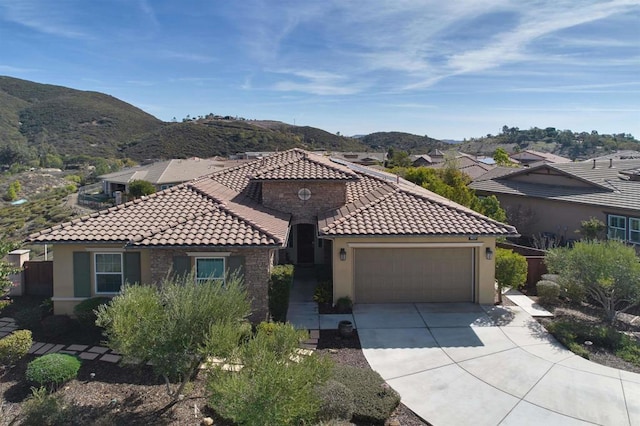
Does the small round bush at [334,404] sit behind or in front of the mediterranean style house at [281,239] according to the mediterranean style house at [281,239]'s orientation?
in front

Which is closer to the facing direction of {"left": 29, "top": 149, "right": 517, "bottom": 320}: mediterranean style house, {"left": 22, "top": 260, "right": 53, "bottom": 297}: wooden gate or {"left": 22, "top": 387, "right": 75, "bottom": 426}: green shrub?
the green shrub

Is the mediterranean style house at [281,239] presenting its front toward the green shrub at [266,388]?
yes

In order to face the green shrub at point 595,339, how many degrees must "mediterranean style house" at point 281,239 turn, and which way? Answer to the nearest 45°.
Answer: approximately 45° to its left

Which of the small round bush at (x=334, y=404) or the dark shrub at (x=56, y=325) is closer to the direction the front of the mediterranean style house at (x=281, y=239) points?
the small round bush

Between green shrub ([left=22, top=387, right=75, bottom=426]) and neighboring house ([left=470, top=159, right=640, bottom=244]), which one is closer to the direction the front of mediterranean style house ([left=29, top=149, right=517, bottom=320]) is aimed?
the green shrub

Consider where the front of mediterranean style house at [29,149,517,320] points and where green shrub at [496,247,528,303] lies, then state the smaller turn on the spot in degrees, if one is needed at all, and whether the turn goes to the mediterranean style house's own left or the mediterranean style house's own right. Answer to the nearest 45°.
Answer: approximately 90° to the mediterranean style house's own left

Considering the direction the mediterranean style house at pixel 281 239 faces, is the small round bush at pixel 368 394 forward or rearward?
forward

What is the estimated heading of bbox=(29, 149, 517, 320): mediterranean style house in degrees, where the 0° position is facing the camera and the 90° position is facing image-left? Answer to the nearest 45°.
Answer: approximately 0°

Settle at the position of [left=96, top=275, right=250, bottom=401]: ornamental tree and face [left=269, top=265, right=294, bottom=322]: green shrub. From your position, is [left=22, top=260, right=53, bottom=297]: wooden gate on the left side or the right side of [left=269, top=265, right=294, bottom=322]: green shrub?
left

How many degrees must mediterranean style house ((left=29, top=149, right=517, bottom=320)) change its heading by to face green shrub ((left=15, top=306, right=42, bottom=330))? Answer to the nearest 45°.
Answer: approximately 90° to its right
